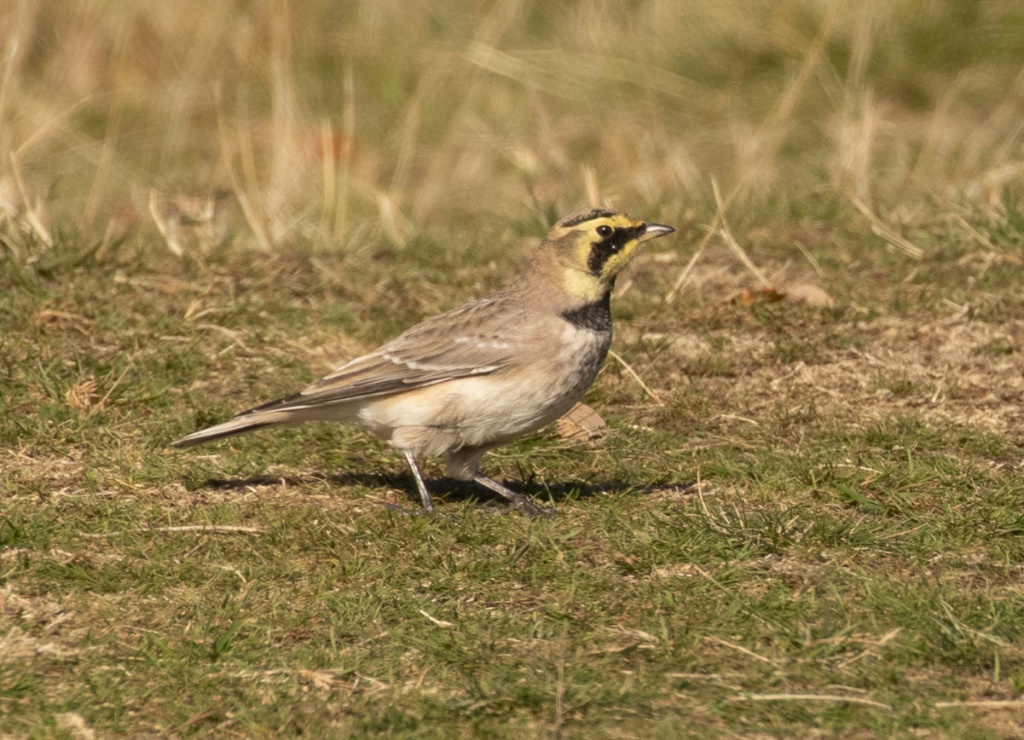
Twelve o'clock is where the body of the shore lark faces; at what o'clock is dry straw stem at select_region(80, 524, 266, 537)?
The dry straw stem is roughly at 5 o'clock from the shore lark.

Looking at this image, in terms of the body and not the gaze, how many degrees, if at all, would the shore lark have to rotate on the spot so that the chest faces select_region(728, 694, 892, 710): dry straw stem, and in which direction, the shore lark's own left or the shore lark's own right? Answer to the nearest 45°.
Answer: approximately 90° to the shore lark's own right

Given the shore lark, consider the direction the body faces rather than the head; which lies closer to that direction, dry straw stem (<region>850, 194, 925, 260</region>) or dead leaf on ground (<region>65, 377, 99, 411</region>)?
the dry straw stem

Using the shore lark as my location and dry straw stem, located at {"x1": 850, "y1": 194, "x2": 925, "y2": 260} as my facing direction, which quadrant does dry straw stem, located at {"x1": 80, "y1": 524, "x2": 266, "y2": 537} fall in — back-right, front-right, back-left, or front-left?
back-left

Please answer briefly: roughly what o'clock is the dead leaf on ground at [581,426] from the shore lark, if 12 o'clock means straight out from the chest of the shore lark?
The dead leaf on ground is roughly at 10 o'clock from the shore lark.

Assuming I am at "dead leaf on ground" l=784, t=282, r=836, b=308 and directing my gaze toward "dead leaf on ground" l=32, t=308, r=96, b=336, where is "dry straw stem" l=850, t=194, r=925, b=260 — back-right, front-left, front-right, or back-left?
back-right

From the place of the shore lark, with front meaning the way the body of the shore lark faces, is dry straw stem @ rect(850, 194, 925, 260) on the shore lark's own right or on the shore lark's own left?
on the shore lark's own left

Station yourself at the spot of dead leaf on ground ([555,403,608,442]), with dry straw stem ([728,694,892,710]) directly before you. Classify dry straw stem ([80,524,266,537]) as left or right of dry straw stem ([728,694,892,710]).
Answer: right

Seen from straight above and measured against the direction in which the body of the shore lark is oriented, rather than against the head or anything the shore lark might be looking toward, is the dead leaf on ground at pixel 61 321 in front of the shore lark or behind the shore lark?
behind

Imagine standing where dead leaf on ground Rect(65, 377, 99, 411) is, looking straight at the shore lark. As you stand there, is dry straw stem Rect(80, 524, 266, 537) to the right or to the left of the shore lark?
right

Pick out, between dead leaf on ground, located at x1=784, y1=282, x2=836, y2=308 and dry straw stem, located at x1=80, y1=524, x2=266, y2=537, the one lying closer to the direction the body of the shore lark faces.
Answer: the dead leaf on ground

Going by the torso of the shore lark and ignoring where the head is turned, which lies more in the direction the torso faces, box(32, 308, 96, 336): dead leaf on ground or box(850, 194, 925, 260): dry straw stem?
the dry straw stem

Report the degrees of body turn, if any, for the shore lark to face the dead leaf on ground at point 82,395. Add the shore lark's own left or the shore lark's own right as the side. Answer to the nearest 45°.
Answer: approximately 135° to the shore lark's own left

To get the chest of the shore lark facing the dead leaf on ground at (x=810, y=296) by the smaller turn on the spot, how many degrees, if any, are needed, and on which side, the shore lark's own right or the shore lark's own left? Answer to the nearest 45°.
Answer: approximately 45° to the shore lark's own left

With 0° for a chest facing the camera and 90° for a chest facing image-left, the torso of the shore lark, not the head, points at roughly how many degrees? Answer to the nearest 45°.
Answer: approximately 270°
